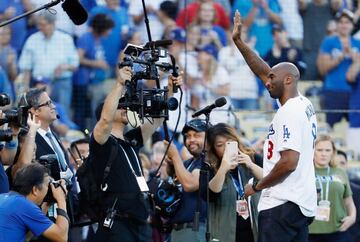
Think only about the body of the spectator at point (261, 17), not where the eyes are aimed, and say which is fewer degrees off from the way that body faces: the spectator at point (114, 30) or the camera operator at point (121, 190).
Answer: the camera operator

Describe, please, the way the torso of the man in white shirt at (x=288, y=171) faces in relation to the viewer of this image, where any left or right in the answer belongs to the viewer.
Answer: facing to the left of the viewer

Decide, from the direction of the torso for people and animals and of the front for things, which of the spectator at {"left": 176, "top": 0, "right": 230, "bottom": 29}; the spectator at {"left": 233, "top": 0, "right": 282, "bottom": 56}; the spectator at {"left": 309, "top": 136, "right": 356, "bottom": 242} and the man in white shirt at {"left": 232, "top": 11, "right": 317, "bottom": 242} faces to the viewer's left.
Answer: the man in white shirt

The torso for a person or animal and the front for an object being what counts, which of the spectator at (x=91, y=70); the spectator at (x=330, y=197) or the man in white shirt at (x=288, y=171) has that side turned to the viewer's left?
the man in white shirt

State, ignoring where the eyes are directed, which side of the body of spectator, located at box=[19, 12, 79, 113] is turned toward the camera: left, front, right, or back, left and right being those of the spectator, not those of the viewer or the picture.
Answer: front

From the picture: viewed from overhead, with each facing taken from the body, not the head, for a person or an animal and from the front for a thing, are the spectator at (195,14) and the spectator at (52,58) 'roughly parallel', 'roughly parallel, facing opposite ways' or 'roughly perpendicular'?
roughly parallel

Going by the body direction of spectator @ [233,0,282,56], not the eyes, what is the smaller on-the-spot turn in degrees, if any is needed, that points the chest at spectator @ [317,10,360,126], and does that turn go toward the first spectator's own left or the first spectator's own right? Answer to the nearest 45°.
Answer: approximately 90° to the first spectator's own left

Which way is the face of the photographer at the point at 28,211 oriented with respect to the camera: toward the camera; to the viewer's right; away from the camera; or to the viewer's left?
to the viewer's right

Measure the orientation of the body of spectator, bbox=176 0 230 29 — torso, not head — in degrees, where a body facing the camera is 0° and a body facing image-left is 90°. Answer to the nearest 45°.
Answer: approximately 0°

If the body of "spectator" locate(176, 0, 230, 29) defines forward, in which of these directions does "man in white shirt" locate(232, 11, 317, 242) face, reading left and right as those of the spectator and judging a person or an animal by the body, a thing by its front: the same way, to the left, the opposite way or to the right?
to the right
